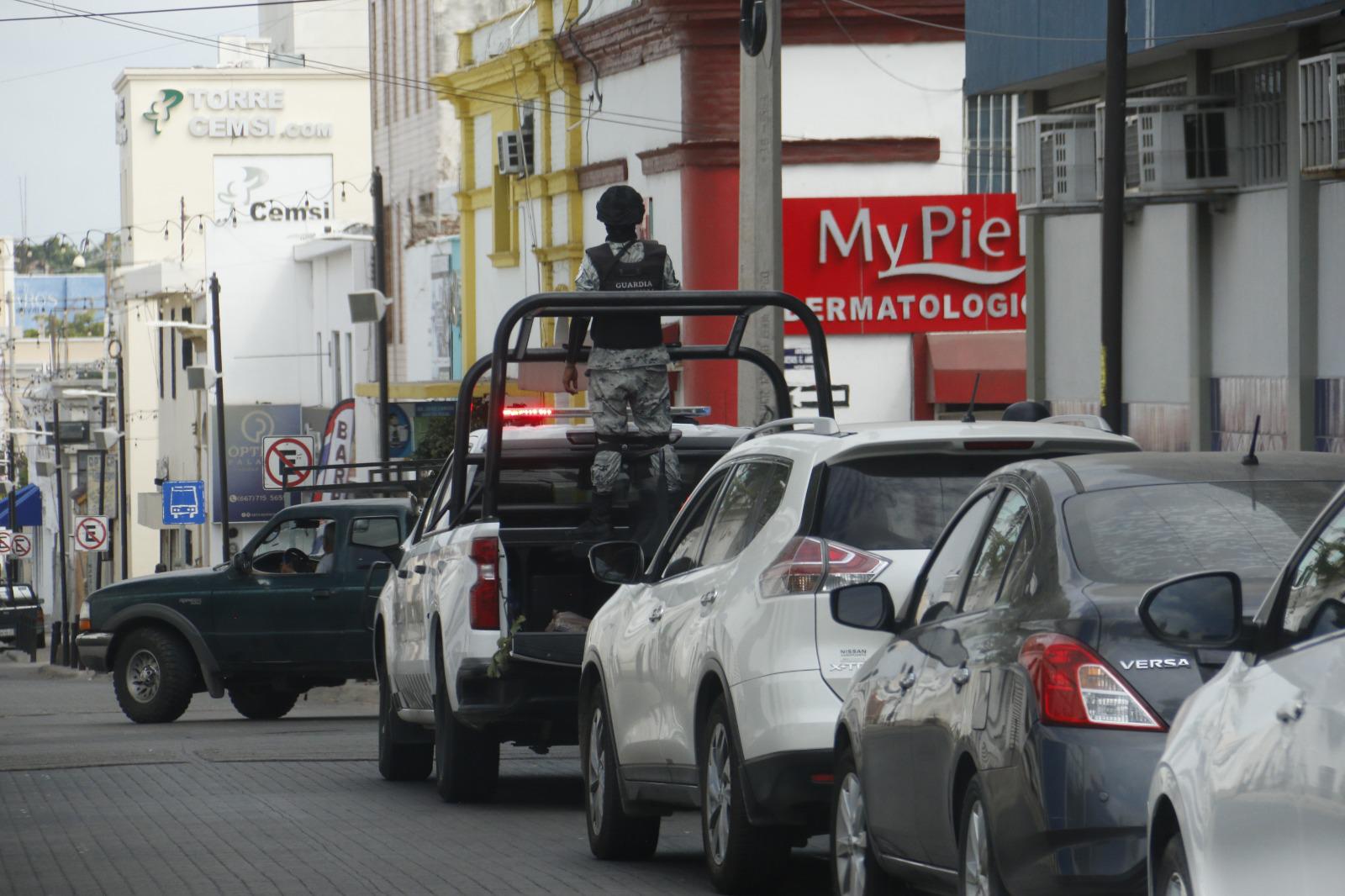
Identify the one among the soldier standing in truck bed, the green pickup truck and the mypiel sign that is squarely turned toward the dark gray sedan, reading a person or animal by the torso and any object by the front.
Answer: the mypiel sign

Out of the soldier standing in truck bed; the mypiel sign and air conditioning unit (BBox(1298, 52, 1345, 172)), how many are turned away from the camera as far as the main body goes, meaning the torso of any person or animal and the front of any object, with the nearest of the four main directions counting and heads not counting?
1

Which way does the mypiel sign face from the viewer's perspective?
toward the camera

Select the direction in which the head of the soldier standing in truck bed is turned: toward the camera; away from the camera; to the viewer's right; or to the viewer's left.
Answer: away from the camera

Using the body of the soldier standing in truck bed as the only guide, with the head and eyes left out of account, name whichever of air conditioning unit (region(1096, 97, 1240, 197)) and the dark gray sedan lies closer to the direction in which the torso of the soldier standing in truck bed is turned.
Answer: the air conditioning unit

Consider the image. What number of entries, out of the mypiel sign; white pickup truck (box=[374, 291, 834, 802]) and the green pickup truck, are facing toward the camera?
1

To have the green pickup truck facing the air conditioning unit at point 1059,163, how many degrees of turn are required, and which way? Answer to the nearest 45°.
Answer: approximately 135° to its right

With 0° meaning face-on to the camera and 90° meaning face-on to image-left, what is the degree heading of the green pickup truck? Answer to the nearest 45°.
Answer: approximately 135°

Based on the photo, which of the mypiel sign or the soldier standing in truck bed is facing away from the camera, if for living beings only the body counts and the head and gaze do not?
the soldier standing in truck bed

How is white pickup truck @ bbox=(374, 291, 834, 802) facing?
away from the camera

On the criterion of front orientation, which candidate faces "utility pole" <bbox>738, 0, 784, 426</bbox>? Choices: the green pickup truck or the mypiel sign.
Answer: the mypiel sign

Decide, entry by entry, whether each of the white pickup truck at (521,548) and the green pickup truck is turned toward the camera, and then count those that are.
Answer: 0

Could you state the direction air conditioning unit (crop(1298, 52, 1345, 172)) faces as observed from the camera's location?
facing the viewer and to the left of the viewer

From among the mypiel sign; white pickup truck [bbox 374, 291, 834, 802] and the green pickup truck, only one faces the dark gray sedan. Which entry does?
the mypiel sign

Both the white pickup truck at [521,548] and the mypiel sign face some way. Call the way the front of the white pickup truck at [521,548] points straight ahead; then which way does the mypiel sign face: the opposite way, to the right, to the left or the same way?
the opposite way

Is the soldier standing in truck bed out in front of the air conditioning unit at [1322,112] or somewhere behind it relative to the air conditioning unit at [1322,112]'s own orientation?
in front

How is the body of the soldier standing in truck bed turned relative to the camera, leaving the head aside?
away from the camera

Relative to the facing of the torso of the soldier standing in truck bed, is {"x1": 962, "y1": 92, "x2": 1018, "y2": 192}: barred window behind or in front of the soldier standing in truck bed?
in front
